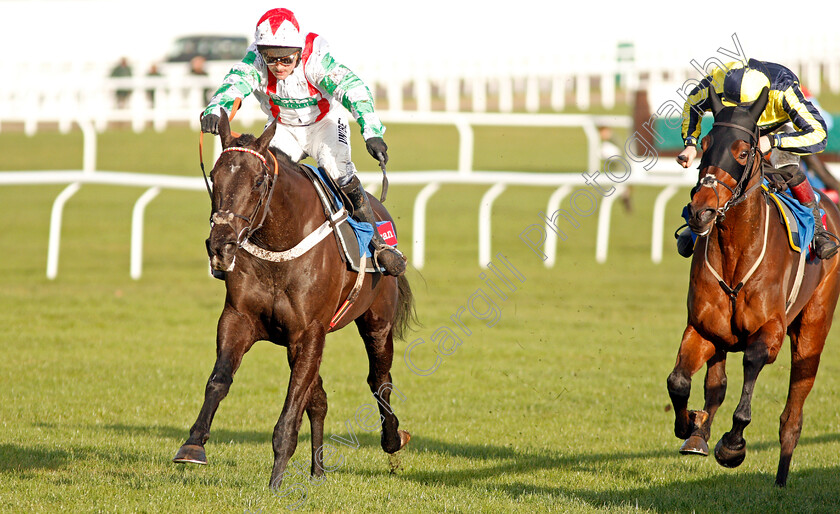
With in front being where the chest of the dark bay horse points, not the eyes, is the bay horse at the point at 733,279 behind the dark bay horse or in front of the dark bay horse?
behind

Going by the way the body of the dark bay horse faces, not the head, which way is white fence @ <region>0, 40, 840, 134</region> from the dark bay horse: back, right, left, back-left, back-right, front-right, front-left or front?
back-right

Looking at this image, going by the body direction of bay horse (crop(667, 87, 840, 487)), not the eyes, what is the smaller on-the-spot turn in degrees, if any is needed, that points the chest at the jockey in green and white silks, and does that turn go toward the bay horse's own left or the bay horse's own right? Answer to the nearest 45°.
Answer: approximately 45° to the bay horse's own right

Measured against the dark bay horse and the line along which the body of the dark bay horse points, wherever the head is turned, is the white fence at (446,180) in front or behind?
behind

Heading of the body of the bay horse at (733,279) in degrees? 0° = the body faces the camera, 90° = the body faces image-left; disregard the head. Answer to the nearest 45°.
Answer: approximately 45°

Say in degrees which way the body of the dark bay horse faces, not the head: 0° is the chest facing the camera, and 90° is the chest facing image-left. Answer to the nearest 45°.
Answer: approximately 45°

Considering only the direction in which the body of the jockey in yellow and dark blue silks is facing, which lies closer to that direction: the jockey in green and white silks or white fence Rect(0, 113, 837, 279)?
the jockey in green and white silks

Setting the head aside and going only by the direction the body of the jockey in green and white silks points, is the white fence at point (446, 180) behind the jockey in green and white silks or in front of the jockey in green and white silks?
behind

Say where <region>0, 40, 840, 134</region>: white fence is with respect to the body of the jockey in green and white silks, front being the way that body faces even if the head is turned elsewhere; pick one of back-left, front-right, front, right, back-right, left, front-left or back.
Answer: back-right
